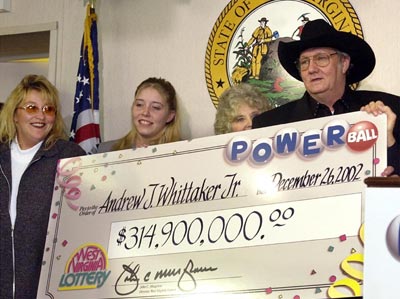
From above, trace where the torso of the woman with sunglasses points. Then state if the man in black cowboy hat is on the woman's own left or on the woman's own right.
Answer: on the woman's own left

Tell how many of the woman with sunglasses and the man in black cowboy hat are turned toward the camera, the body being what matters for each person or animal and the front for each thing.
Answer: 2

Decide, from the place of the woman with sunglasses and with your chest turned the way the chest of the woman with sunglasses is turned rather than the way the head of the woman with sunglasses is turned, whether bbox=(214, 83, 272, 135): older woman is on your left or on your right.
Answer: on your left

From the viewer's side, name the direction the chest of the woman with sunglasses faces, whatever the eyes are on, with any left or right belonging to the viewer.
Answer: facing the viewer

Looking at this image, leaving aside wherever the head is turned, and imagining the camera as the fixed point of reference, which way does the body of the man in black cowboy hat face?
toward the camera

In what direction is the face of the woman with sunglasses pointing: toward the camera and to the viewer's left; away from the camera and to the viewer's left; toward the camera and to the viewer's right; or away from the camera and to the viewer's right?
toward the camera and to the viewer's right

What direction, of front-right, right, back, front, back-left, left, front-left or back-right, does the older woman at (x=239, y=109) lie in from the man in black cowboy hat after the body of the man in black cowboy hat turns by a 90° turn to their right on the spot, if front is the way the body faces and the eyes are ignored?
front-right

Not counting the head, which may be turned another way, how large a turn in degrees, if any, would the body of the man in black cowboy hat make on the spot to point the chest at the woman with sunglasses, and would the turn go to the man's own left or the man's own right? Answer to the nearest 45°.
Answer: approximately 90° to the man's own right

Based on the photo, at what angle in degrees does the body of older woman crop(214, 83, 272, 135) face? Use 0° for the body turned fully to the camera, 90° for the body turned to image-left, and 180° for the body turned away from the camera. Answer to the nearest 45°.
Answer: approximately 315°

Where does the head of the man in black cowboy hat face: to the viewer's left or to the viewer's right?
to the viewer's left
